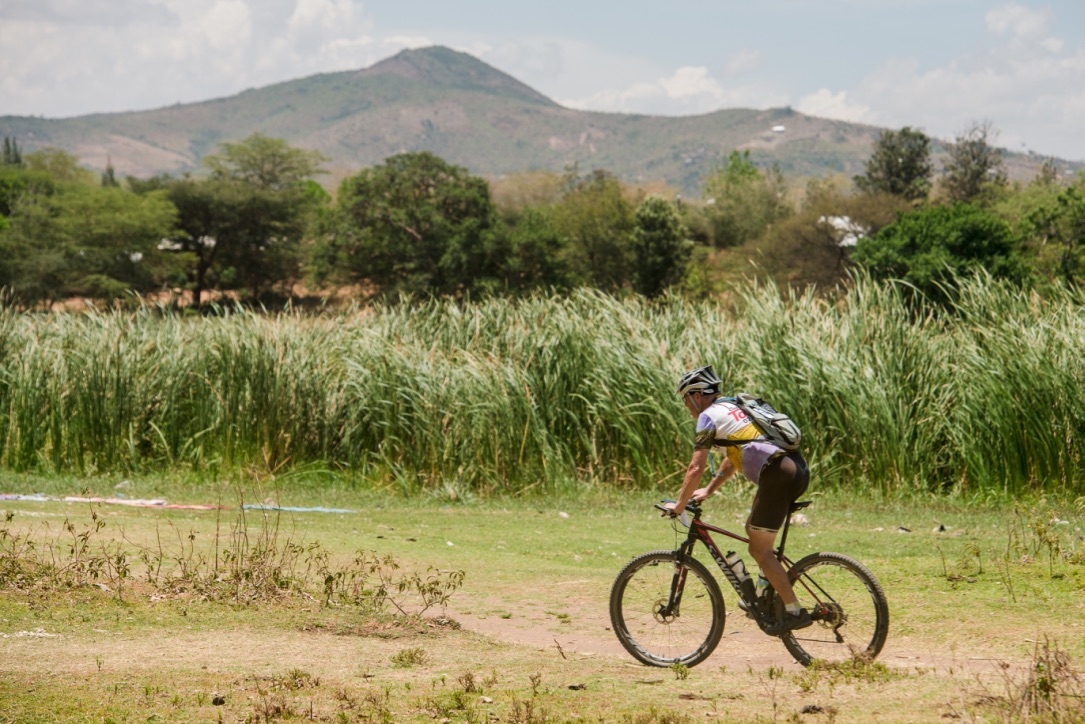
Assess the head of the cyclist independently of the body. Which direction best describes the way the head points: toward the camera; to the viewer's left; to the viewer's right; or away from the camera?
to the viewer's left

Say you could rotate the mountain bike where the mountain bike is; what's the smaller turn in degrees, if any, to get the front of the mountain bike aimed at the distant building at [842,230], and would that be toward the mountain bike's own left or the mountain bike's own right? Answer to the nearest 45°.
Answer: approximately 90° to the mountain bike's own right

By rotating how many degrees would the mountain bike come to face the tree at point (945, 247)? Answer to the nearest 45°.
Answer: approximately 90° to its right

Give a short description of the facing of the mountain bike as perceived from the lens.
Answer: facing to the left of the viewer
